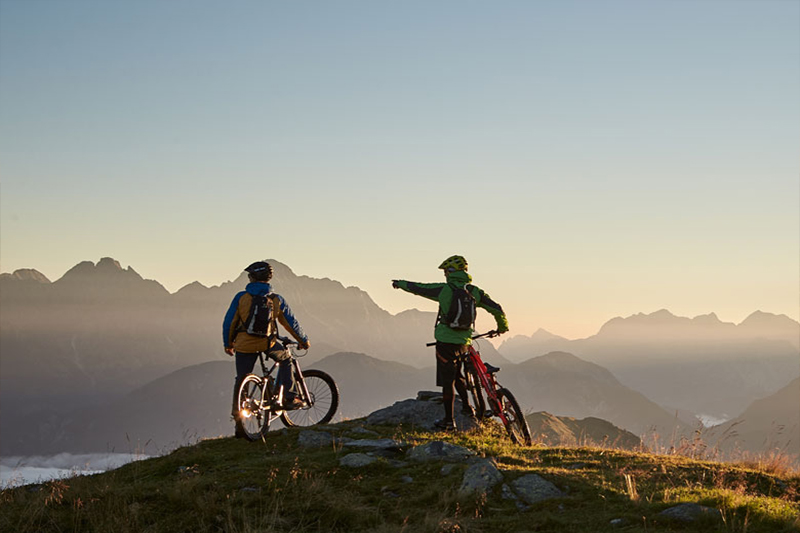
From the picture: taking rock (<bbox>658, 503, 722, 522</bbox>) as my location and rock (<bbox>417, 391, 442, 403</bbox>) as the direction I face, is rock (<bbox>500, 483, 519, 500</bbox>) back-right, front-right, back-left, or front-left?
front-left

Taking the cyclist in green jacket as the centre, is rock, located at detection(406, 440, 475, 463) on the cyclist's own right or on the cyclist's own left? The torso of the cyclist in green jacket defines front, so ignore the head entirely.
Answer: on the cyclist's own left

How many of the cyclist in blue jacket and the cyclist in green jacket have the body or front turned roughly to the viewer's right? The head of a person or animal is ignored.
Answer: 0

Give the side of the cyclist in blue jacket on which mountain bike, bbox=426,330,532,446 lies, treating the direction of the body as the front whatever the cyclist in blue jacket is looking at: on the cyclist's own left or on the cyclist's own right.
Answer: on the cyclist's own right

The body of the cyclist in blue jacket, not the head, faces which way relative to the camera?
away from the camera

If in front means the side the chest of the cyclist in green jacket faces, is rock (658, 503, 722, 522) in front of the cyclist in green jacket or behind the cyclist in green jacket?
behind

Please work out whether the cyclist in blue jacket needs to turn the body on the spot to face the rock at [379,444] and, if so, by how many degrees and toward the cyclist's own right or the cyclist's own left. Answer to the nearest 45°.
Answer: approximately 135° to the cyclist's own right

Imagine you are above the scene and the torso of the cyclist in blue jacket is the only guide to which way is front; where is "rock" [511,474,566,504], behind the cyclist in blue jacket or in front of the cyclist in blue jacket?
behind

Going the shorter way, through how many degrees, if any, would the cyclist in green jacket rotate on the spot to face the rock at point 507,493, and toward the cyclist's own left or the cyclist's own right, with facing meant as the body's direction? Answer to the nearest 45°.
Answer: approximately 135° to the cyclist's own left

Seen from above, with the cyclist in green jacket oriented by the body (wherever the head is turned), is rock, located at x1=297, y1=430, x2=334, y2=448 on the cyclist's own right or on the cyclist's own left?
on the cyclist's own left

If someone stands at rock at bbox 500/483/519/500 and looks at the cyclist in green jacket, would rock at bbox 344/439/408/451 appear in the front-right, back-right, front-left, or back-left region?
front-left

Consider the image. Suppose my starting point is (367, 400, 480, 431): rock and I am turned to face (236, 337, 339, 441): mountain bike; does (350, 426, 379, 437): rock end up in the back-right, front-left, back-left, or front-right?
front-left

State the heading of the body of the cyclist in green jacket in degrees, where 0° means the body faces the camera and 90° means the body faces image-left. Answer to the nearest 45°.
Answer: approximately 135°
